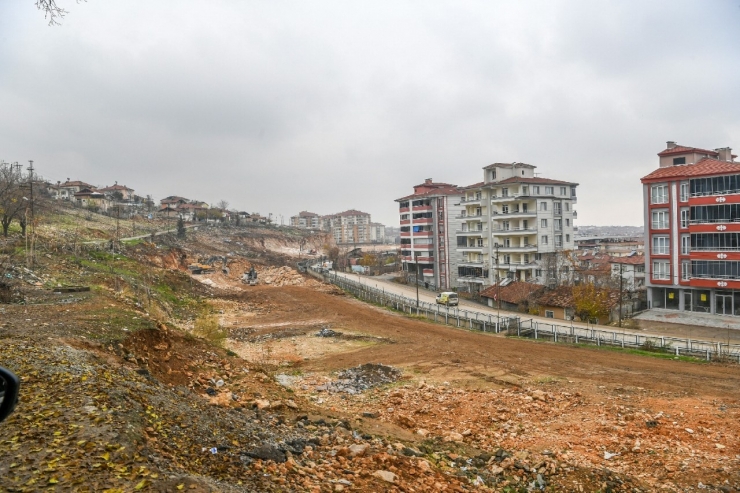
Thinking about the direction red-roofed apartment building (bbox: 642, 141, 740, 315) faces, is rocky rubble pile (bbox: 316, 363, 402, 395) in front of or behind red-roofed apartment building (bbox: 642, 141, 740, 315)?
in front

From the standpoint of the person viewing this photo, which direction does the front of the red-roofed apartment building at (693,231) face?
facing the viewer
